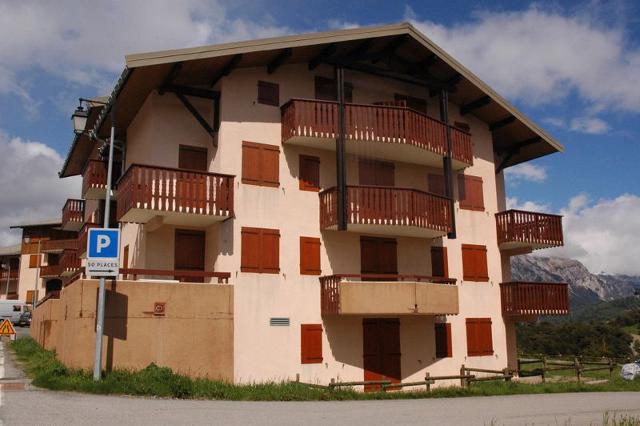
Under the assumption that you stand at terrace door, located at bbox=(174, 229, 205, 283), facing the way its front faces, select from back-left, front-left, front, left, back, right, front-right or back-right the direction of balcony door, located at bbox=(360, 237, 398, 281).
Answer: left

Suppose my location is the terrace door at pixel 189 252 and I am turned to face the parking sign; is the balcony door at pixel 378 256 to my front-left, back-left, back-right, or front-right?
back-left

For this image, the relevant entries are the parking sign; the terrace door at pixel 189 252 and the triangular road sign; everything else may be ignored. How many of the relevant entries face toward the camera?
3

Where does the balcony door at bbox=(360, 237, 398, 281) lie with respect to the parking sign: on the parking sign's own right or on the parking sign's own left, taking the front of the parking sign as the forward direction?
on the parking sign's own left

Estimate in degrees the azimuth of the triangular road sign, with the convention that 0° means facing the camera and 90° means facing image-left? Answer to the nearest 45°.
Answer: approximately 0°

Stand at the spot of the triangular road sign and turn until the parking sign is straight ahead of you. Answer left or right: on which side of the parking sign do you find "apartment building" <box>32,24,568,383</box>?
left

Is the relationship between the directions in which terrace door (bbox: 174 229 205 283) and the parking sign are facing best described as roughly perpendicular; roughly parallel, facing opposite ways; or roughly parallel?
roughly parallel

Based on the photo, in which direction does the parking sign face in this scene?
toward the camera

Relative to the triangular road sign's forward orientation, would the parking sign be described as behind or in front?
in front

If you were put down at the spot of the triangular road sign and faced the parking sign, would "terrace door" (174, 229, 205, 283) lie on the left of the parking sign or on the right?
left

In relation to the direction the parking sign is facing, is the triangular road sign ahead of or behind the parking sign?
behind

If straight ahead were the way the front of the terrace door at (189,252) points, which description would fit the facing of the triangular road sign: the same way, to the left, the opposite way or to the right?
the same way

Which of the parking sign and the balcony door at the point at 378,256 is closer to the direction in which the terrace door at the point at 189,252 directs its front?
the parking sign

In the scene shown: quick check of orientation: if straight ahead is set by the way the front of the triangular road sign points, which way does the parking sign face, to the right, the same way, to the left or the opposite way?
the same way
